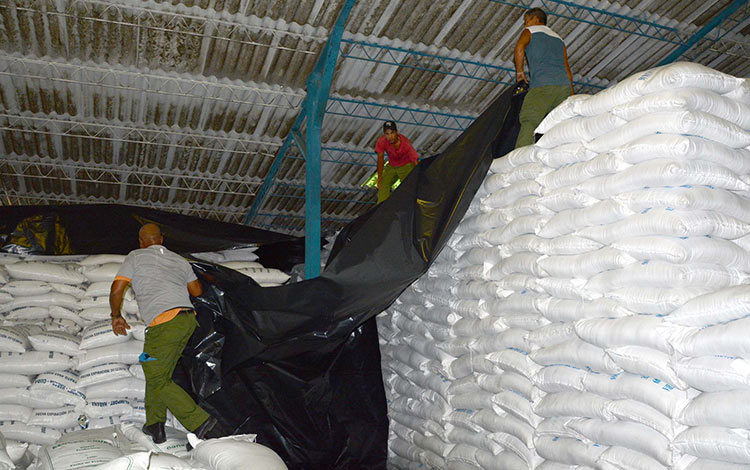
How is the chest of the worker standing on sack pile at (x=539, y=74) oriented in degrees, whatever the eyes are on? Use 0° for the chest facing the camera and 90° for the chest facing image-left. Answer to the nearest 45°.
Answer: approximately 135°

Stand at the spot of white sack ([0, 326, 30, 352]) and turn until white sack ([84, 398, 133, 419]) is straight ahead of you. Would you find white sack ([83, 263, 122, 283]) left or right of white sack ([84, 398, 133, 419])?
left

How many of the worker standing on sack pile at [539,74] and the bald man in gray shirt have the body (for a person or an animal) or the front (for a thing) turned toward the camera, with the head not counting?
0

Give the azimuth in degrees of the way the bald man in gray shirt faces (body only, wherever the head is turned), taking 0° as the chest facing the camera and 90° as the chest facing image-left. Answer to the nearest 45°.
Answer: approximately 180°

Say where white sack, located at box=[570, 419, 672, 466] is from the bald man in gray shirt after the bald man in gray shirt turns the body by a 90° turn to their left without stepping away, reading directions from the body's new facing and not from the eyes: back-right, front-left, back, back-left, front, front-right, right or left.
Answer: back-left

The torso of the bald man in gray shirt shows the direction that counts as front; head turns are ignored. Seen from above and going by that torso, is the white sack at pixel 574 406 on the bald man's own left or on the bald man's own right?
on the bald man's own right

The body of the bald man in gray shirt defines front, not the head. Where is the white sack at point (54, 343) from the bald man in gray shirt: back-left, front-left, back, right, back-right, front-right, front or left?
front-left

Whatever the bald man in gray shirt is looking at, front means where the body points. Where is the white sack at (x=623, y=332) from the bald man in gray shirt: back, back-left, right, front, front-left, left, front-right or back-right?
back-right
